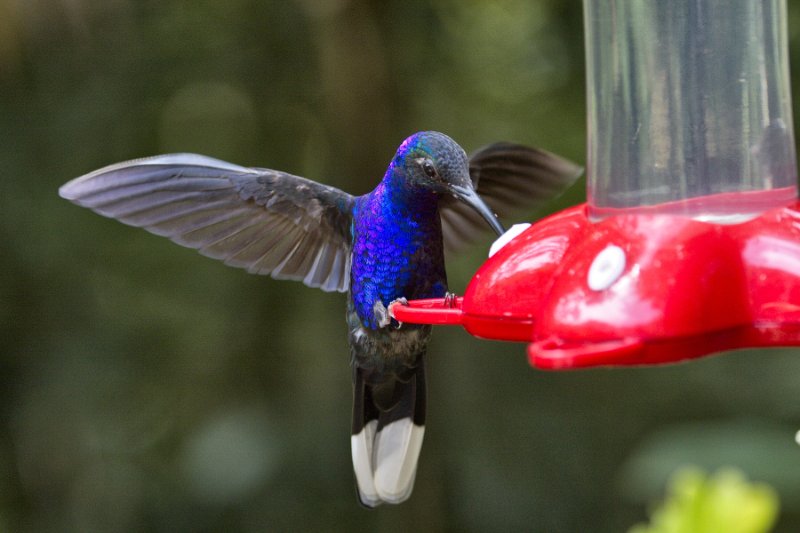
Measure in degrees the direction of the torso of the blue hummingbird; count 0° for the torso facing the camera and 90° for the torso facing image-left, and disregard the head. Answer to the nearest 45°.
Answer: approximately 315°
